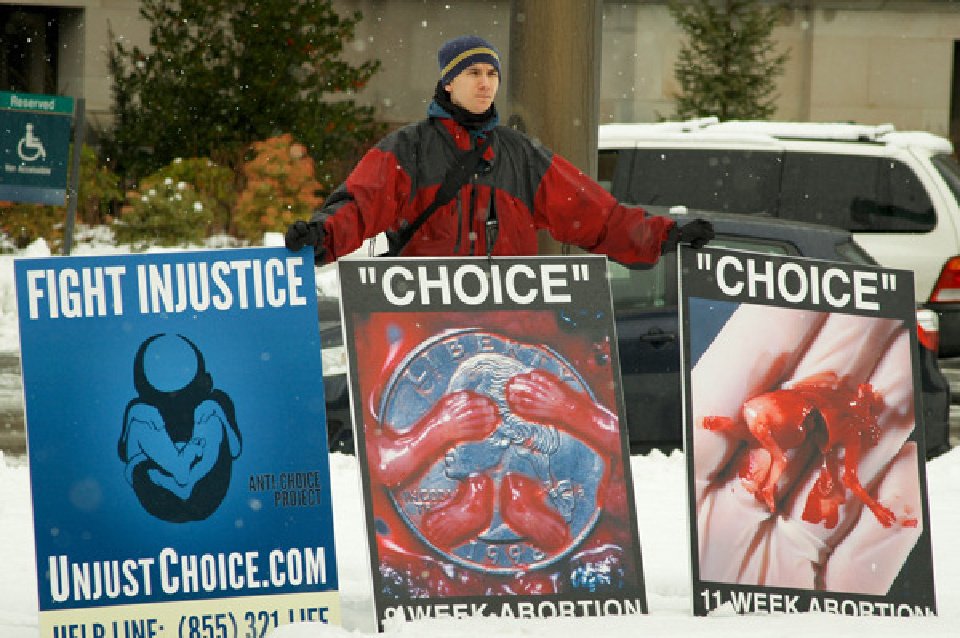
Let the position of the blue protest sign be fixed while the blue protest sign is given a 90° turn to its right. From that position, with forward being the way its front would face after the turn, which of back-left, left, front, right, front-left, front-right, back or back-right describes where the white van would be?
back-right

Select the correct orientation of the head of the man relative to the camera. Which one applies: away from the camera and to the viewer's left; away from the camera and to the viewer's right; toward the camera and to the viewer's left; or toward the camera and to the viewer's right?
toward the camera and to the viewer's right

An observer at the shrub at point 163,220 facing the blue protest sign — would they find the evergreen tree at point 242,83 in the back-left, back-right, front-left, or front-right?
back-left

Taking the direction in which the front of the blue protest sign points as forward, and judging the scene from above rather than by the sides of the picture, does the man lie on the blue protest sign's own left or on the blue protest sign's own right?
on the blue protest sign's own left

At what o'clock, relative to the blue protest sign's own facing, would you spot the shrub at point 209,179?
The shrub is roughly at 6 o'clock from the blue protest sign.

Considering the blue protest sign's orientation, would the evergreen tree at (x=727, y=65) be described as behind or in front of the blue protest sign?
behind

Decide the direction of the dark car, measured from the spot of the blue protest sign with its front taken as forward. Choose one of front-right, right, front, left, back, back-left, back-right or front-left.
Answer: back-left

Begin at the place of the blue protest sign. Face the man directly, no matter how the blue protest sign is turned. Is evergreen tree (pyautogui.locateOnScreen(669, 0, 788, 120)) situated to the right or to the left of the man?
left

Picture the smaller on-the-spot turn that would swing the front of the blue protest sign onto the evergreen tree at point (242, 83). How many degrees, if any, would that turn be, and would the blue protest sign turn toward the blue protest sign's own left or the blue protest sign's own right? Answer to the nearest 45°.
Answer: approximately 180°

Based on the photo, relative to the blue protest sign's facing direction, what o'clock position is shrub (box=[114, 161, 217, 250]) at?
The shrub is roughly at 6 o'clock from the blue protest sign.

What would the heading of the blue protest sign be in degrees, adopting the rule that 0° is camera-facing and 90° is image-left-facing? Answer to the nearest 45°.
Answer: approximately 0°

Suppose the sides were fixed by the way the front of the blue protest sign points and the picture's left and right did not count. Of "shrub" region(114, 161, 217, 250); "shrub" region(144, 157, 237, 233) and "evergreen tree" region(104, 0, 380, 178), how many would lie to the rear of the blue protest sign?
3

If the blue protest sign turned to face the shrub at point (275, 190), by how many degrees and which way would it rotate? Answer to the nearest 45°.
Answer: approximately 180°
